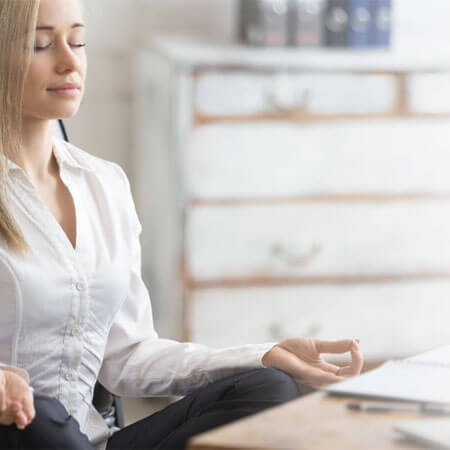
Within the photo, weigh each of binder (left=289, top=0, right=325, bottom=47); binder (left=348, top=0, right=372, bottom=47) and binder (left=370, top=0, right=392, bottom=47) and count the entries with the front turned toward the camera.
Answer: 3

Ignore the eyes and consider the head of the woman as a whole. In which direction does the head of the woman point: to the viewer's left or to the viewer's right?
to the viewer's right

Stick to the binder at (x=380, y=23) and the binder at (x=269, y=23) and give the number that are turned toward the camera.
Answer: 2

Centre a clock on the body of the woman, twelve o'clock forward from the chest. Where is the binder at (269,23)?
The binder is roughly at 8 o'clock from the woman.

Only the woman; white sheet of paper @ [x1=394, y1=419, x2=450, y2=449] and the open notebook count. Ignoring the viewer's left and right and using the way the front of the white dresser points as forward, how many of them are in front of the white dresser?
3

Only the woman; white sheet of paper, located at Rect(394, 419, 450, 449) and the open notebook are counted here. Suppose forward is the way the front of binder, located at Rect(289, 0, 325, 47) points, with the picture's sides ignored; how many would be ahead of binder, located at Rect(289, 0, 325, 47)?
3

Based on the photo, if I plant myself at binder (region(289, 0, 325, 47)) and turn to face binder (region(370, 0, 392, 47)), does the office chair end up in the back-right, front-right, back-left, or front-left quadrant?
back-right
